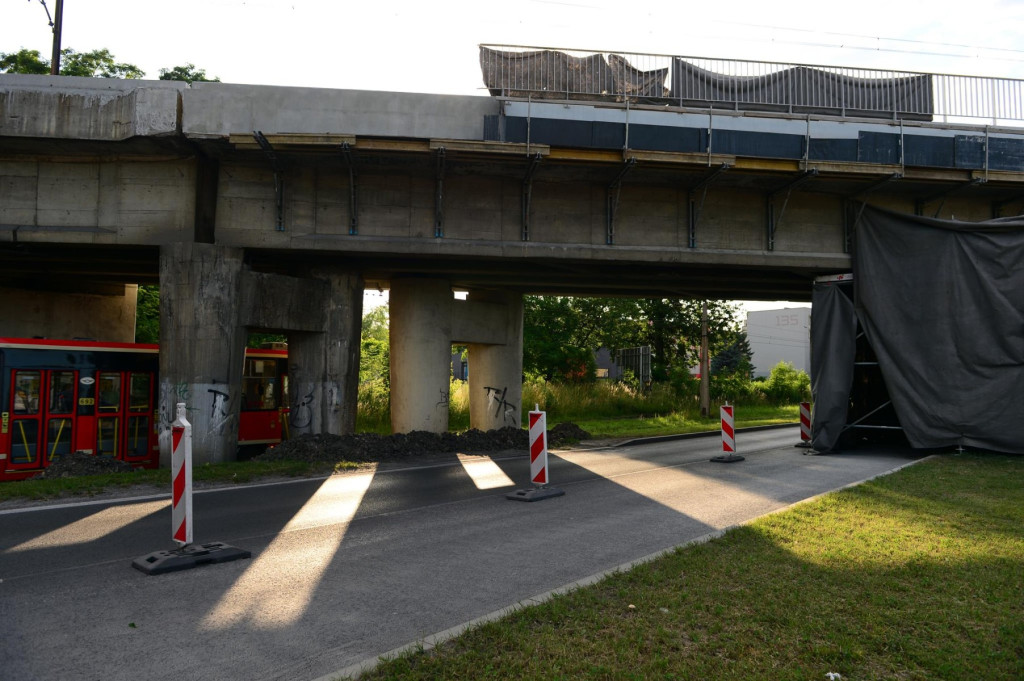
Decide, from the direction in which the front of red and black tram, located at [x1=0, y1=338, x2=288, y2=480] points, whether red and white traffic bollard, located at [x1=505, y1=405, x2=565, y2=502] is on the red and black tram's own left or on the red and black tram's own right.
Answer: on the red and black tram's own right

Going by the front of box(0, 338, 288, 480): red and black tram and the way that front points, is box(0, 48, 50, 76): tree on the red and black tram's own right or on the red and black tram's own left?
on the red and black tram's own left

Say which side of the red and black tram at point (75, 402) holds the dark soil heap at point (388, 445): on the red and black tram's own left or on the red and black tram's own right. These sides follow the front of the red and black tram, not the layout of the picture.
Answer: on the red and black tram's own right

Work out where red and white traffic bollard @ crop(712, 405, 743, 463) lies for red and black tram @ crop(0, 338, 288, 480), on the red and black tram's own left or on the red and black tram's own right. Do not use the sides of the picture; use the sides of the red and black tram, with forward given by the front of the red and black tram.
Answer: on the red and black tram's own right

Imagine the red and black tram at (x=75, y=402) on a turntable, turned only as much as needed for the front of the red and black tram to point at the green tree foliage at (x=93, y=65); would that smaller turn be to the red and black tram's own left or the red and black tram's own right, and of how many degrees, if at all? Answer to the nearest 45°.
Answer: approximately 45° to the red and black tram's own left

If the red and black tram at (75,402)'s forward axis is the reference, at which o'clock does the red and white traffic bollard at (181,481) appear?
The red and white traffic bollard is roughly at 4 o'clock from the red and black tram.

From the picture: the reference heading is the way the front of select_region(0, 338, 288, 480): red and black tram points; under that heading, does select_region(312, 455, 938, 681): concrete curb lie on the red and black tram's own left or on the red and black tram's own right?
on the red and black tram's own right

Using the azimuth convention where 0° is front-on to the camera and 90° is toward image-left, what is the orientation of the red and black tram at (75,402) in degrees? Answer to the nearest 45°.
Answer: approximately 225°

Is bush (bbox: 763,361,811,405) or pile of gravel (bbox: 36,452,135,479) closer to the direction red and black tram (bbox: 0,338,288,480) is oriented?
the bush

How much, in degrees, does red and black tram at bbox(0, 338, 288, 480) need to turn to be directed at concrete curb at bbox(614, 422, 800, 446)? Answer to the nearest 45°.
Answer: approximately 45° to its right

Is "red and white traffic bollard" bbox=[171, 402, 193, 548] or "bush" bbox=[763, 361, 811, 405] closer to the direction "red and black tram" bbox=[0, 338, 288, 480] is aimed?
the bush

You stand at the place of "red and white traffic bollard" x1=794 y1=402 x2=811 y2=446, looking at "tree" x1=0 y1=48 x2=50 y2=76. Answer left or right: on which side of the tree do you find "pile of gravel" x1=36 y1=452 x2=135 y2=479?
left
